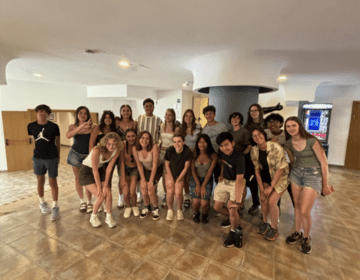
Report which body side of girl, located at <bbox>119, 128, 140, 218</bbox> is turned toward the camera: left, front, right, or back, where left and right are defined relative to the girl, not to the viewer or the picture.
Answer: front

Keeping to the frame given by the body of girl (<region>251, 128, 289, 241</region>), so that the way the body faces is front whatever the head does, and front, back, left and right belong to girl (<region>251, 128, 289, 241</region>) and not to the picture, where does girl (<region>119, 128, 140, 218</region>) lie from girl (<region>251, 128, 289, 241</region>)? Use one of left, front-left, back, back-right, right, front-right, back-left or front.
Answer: front-right

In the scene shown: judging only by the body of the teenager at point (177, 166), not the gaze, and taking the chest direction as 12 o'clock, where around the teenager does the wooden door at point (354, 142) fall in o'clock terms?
The wooden door is roughly at 8 o'clock from the teenager.

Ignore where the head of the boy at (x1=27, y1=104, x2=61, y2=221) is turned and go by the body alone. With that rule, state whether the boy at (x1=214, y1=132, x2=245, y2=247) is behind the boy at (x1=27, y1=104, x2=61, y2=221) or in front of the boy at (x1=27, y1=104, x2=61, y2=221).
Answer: in front

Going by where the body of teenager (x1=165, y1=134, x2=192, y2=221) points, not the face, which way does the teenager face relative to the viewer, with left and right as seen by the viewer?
facing the viewer

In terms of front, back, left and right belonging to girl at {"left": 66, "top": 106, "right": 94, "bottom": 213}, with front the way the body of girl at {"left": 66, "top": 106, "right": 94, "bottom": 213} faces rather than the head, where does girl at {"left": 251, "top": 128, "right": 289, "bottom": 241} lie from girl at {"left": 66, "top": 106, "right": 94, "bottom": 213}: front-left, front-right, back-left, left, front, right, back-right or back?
front

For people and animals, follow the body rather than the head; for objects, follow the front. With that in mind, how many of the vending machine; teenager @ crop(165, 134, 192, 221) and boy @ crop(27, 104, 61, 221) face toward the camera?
3

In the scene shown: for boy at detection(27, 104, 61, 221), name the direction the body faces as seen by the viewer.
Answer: toward the camera

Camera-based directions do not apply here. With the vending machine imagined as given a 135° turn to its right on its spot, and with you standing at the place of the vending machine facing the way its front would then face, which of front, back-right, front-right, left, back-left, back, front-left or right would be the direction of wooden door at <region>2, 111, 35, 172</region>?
left

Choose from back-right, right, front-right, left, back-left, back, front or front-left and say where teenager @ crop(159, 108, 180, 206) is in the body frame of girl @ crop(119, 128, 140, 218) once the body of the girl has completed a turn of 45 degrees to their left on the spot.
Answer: front-left

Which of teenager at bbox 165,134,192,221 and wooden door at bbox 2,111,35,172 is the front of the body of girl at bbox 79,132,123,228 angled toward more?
the teenager
